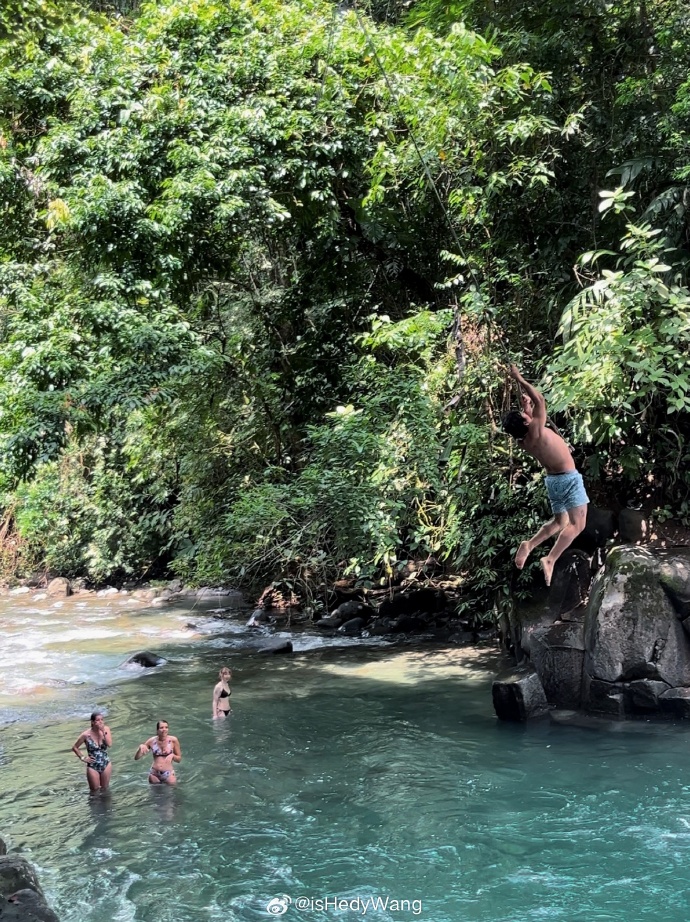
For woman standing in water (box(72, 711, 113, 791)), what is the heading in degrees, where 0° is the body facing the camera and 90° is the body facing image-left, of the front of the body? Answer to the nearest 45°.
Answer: approximately 0°

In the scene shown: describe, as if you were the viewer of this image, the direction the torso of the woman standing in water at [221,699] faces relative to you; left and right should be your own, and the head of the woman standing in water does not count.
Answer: facing the viewer and to the right of the viewer

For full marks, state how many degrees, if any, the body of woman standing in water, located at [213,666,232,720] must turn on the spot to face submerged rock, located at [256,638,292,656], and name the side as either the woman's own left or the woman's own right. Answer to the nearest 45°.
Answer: approximately 135° to the woman's own left

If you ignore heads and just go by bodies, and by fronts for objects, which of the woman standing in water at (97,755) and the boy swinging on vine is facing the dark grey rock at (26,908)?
the woman standing in water

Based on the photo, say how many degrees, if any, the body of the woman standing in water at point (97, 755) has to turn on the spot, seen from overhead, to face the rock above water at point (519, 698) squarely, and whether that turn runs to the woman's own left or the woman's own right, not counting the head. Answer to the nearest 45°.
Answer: approximately 90° to the woman's own left

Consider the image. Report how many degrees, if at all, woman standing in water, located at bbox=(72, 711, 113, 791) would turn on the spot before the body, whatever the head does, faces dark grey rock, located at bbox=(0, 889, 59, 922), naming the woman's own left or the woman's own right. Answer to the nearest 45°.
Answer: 0° — they already face it
